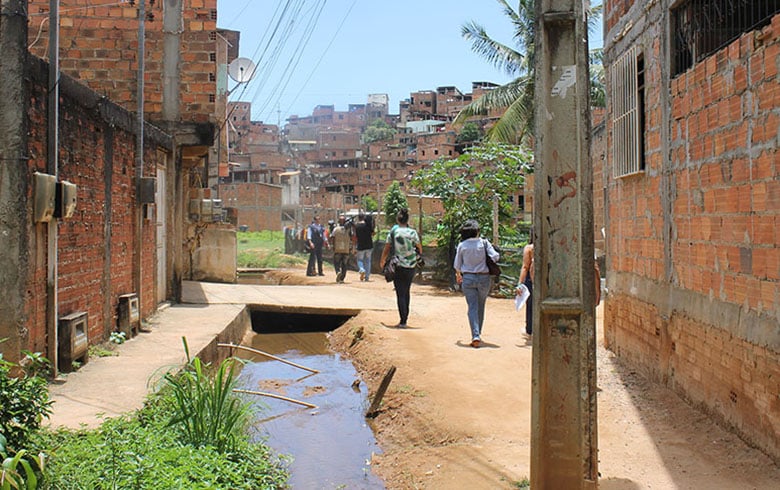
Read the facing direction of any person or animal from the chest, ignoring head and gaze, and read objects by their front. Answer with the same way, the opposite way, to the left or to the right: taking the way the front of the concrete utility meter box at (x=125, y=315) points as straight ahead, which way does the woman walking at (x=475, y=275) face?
to the left

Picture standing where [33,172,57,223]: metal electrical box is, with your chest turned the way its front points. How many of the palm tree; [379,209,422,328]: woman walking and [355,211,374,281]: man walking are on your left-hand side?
3

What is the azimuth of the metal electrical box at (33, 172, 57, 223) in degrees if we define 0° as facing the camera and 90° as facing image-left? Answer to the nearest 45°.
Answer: approximately 315°

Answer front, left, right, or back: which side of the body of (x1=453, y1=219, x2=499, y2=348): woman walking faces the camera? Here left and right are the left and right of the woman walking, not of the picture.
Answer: back

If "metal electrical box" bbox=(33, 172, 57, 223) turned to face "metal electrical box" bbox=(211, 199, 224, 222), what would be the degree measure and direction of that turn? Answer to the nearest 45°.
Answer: approximately 135° to its left

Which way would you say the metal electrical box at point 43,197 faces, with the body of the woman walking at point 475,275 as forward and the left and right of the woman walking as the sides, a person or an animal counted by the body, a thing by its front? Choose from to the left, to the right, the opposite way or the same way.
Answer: to the right

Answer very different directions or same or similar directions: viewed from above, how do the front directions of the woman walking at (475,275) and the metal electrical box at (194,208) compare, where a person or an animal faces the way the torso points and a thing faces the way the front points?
very different directions

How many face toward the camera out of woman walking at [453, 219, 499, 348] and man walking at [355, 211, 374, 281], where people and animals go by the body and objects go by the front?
0

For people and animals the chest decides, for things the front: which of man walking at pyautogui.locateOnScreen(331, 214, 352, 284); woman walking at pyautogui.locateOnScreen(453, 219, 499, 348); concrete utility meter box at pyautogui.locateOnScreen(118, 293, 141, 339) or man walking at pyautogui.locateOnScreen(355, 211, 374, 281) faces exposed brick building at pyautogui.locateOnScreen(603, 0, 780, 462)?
the concrete utility meter box

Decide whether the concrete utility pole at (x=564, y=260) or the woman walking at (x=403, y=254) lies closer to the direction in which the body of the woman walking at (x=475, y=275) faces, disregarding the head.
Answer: the woman walking
